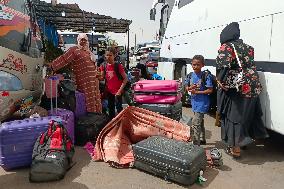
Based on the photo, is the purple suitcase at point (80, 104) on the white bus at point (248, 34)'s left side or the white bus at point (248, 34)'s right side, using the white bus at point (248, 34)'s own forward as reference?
on its left

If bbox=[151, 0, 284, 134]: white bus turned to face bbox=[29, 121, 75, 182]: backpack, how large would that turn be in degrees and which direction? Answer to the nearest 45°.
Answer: approximately 90° to its left

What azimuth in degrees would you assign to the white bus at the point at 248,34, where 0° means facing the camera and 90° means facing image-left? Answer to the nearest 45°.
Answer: approximately 135°
